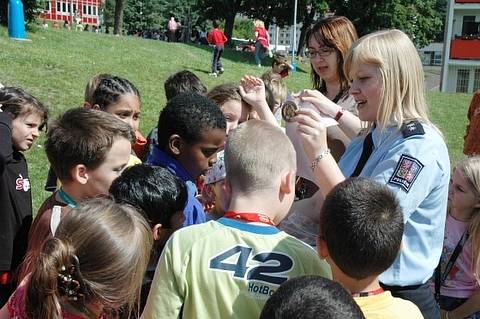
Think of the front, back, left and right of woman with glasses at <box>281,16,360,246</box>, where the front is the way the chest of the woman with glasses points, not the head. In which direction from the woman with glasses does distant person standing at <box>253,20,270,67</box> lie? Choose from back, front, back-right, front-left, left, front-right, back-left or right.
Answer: back-right

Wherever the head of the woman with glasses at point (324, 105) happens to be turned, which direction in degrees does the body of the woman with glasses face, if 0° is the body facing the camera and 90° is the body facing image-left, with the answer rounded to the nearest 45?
approximately 45°

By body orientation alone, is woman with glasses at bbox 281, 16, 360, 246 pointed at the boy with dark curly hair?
yes

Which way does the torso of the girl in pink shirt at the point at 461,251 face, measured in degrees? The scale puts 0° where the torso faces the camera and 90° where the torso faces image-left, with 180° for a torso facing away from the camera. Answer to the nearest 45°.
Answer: approximately 45°

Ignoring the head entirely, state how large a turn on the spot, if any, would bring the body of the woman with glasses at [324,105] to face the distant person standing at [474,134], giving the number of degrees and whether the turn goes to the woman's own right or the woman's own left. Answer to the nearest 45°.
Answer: approximately 180°

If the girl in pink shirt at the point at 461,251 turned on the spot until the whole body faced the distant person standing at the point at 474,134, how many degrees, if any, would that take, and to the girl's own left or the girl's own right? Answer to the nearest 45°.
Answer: approximately 135° to the girl's own right

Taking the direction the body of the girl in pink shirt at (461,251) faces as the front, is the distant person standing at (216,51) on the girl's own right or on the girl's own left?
on the girl's own right
